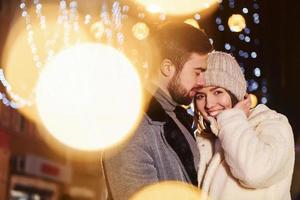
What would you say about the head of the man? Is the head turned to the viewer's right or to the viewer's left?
to the viewer's right

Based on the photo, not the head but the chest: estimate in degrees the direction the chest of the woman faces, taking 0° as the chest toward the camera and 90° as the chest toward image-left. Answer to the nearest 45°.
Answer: approximately 45°

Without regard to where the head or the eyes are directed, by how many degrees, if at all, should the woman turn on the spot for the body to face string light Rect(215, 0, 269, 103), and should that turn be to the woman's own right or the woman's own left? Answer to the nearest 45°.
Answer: approximately 135° to the woman's own right

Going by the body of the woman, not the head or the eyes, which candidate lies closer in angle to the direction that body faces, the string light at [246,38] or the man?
the man
